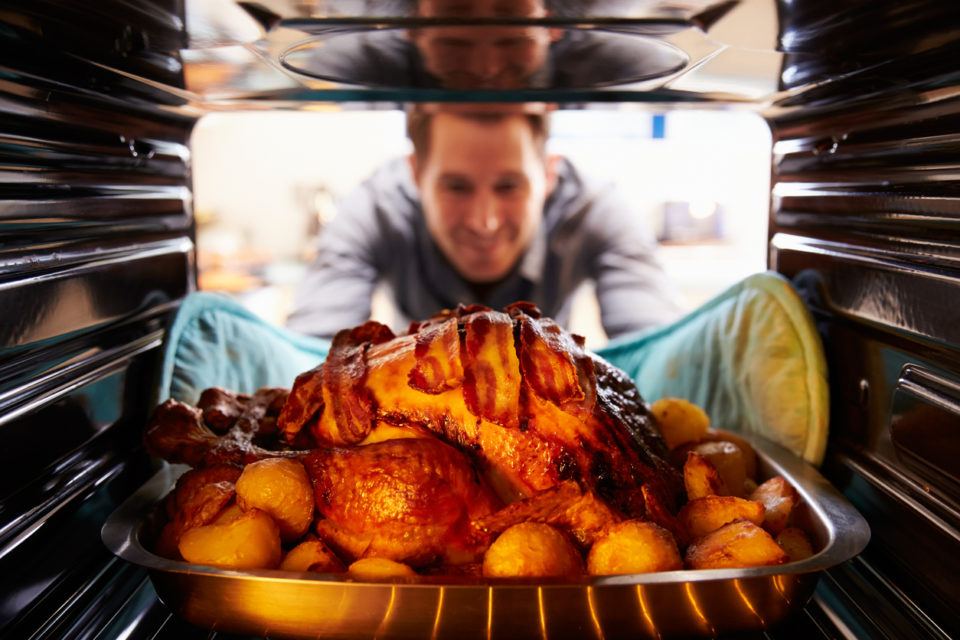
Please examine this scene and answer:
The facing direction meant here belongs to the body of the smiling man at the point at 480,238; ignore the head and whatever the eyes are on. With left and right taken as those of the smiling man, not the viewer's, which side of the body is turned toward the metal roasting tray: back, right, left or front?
front

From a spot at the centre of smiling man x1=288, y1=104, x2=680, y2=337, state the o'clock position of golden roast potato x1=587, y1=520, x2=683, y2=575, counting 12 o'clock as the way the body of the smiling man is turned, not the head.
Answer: The golden roast potato is roughly at 12 o'clock from the smiling man.

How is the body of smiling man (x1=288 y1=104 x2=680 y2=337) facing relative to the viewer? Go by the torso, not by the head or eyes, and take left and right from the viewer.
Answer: facing the viewer

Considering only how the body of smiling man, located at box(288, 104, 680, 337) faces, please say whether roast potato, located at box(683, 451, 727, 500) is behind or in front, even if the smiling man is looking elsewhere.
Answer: in front

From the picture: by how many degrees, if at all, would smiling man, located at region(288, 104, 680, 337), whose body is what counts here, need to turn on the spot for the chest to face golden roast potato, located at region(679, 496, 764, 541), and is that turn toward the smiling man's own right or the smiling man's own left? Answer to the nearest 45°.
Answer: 0° — they already face it

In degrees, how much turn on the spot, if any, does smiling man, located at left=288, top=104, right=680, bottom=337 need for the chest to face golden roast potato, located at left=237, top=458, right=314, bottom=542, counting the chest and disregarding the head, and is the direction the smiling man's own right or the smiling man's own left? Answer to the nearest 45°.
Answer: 0° — they already face it

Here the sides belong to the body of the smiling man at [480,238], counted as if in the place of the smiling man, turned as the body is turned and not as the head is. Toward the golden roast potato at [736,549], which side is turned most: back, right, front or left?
front

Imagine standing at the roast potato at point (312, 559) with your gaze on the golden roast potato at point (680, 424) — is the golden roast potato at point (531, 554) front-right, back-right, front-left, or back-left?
front-right

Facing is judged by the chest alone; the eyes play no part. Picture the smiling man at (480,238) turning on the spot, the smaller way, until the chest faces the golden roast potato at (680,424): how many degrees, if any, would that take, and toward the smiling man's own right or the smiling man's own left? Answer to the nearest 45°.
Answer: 0° — they already face it

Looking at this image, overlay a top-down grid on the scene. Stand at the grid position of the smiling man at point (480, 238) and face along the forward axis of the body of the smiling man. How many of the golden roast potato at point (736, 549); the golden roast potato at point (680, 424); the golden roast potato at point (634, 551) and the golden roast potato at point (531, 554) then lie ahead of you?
4

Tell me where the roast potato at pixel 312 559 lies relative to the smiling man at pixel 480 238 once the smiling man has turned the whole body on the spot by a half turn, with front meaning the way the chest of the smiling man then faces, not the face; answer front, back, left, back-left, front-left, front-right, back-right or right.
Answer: back

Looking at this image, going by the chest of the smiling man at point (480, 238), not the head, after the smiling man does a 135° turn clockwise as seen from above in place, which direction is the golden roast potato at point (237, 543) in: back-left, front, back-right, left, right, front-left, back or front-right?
back-left

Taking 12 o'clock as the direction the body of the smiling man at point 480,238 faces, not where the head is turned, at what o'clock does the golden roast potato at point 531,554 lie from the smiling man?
The golden roast potato is roughly at 12 o'clock from the smiling man.
